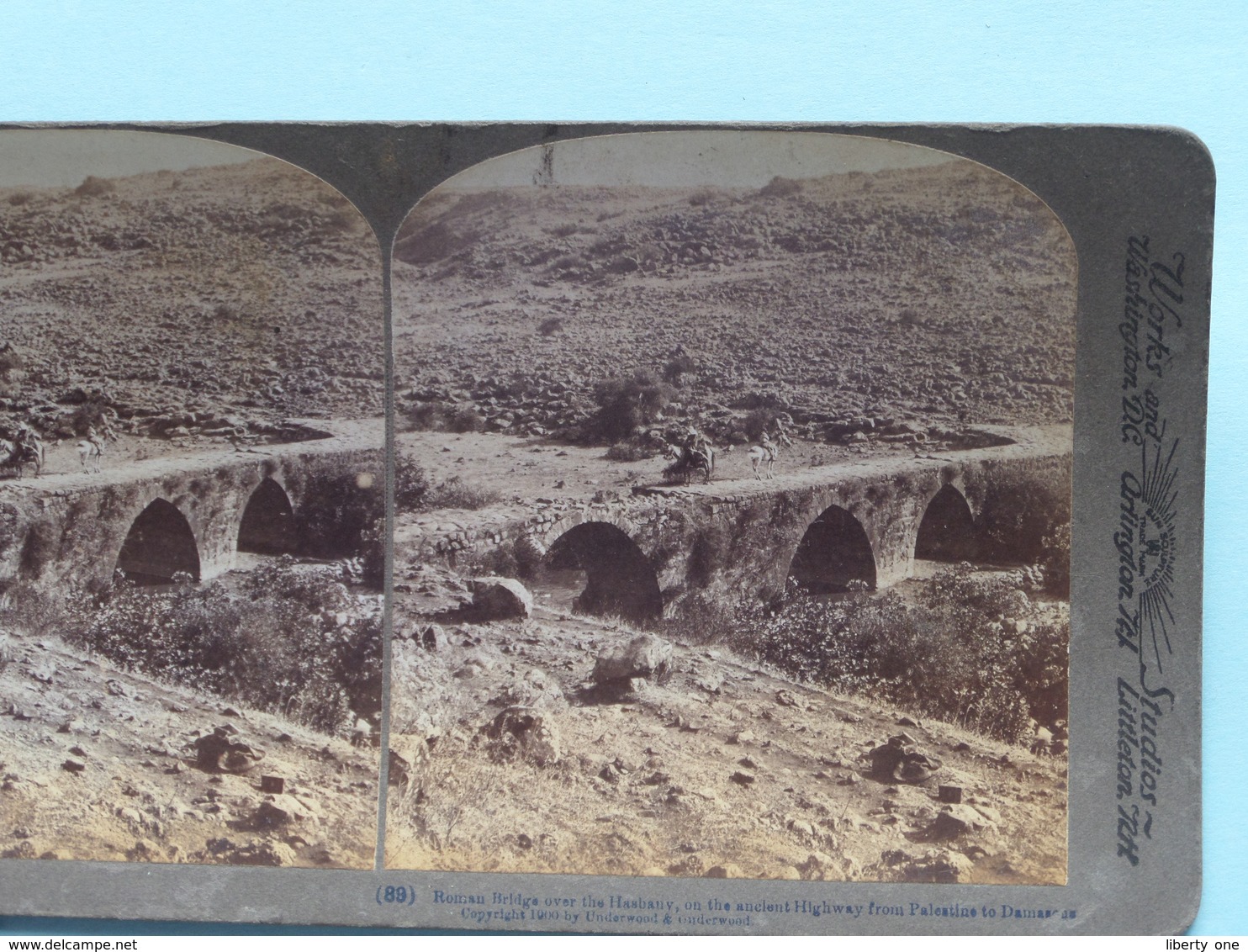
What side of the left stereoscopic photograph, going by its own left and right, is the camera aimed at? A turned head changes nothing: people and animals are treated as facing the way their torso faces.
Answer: front
